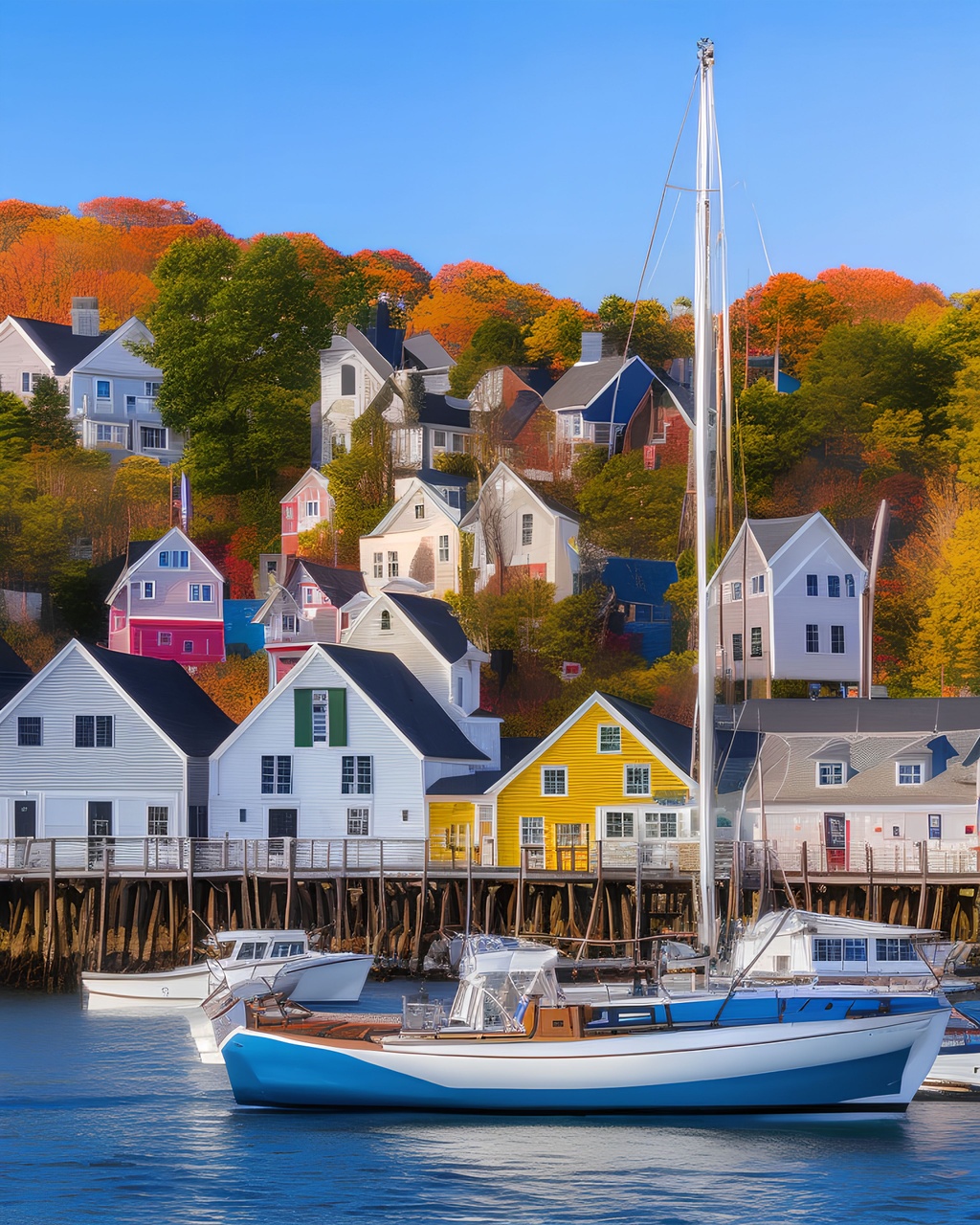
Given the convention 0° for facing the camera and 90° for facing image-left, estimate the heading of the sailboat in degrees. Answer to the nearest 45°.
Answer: approximately 270°

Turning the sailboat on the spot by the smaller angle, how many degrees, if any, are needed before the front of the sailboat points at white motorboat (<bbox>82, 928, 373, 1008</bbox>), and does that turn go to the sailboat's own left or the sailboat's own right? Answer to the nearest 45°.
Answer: approximately 135° to the sailboat's own left
